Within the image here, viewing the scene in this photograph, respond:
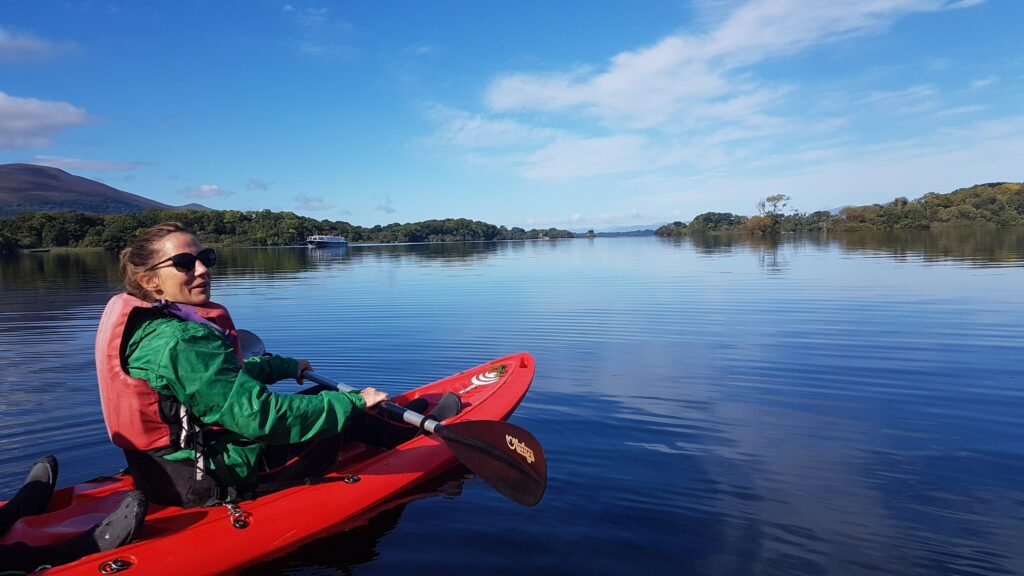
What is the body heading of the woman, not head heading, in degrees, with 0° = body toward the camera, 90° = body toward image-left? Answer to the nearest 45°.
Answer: approximately 270°

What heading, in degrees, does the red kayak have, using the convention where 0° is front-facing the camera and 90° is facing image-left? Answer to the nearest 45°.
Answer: approximately 225°
